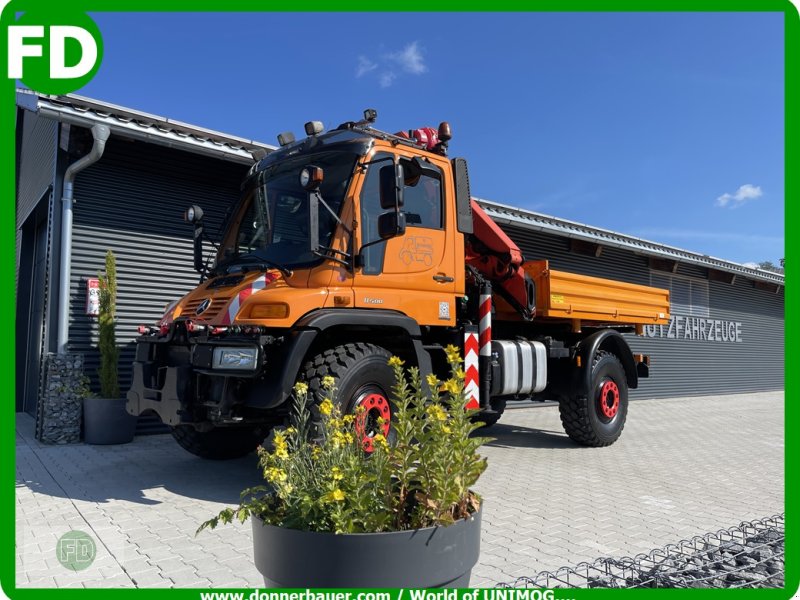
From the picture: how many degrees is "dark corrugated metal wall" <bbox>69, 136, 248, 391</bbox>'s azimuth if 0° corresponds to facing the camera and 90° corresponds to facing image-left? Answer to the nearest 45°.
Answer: approximately 315°
